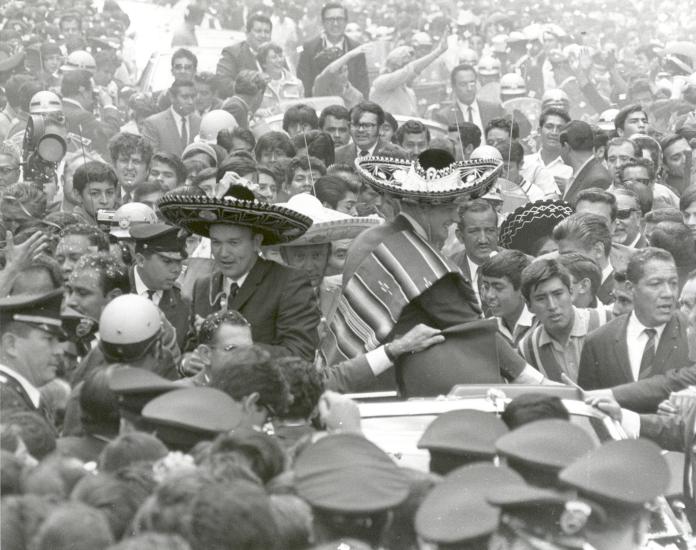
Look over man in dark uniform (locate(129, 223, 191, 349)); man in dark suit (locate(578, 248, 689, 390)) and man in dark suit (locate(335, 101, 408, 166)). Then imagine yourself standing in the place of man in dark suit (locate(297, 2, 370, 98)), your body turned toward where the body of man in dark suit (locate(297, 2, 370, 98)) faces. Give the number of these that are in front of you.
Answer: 3

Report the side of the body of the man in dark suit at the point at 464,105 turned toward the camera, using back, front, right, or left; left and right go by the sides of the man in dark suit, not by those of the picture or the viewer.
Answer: front

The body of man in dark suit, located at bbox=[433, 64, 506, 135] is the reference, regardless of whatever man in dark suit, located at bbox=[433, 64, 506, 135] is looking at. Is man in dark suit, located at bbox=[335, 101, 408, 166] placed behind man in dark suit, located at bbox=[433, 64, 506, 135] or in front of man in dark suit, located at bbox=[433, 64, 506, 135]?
in front

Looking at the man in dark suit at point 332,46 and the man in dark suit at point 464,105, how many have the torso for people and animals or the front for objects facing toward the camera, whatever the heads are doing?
2

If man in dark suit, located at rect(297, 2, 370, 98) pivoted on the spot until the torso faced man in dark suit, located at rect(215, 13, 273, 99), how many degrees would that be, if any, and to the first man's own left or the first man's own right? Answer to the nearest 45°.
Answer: approximately 90° to the first man's own right

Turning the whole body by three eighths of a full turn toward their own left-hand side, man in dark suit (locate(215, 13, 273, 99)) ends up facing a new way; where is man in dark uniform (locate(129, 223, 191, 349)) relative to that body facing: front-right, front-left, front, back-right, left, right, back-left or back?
back

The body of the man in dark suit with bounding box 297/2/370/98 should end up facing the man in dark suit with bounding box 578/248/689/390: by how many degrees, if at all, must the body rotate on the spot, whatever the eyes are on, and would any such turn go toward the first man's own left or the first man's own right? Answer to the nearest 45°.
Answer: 0° — they already face them

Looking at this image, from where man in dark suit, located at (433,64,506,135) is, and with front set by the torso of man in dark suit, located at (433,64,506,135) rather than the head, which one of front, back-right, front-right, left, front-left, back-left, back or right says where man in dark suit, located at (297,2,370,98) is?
right

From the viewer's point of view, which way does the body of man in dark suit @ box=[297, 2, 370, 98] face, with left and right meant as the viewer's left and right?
facing the viewer

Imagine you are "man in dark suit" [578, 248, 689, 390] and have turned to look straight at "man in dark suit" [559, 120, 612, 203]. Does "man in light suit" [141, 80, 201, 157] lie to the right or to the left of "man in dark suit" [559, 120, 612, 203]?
left

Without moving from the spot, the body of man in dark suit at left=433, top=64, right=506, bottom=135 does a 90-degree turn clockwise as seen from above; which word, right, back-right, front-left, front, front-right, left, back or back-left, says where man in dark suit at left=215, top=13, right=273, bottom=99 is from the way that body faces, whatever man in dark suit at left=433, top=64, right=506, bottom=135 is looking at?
front
